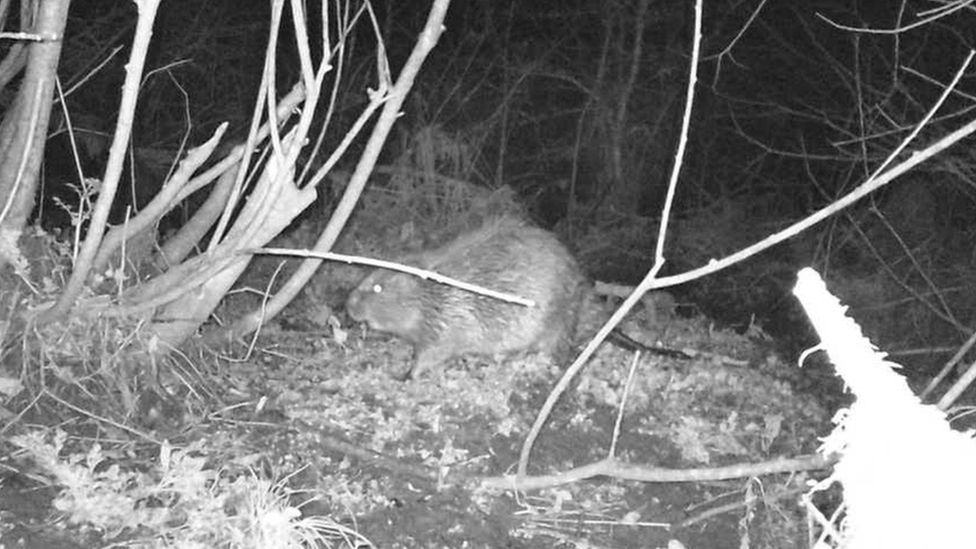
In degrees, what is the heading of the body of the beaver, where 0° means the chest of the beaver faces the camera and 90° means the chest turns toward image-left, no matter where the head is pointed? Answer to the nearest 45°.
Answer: approximately 90°
